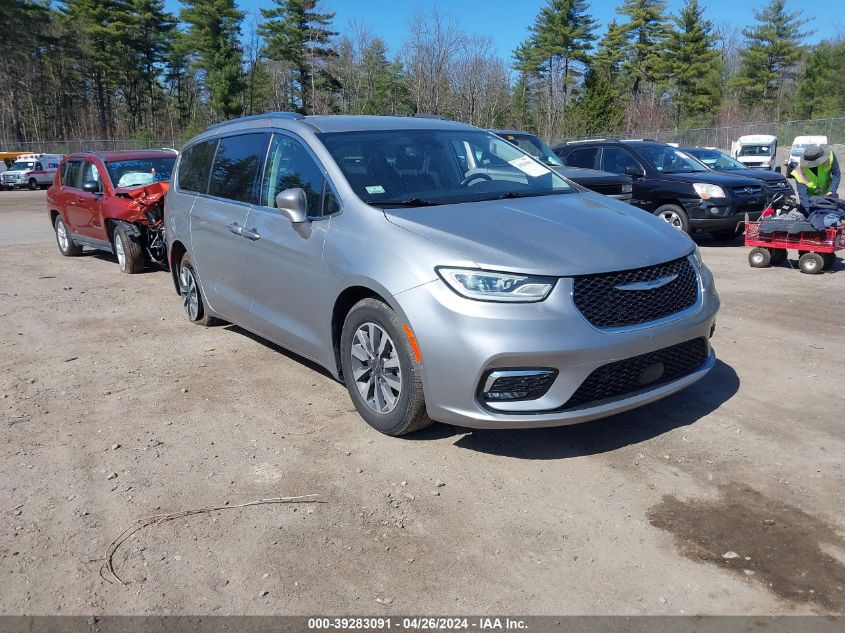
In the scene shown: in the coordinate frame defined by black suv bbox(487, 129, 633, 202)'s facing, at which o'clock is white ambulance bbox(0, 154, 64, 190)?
The white ambulance is roughly at 6 o'clock from the black suv.

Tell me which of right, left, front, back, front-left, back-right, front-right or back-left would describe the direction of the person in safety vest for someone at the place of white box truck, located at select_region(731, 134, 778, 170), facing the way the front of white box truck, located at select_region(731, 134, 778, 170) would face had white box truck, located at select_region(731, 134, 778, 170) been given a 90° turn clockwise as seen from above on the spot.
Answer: left

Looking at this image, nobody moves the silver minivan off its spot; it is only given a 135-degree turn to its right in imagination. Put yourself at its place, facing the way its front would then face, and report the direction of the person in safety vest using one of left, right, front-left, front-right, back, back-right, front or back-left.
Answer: back-right

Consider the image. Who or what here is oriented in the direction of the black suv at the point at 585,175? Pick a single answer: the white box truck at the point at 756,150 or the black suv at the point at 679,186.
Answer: the white box truck

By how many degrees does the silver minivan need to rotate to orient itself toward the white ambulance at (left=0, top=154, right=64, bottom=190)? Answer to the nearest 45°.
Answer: approximately 180°

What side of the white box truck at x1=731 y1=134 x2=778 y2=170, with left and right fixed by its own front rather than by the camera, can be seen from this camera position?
front

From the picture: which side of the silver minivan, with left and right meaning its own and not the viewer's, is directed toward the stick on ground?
right

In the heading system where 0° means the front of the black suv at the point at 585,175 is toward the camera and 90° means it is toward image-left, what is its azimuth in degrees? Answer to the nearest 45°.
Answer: approximately 315°

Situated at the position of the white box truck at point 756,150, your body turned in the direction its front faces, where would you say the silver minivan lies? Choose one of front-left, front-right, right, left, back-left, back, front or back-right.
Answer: front

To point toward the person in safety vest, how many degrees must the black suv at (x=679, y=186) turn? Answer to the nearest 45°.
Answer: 0° — it already faces them

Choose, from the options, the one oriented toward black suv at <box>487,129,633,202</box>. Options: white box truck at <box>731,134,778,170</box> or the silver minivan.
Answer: the white box truck

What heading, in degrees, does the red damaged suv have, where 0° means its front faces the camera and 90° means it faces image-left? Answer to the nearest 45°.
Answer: approximately 315°

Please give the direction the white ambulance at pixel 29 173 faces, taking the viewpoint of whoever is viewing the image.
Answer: facing the viewer and to the left of the viewer

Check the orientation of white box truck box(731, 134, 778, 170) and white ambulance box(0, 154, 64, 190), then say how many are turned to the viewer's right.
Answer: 0

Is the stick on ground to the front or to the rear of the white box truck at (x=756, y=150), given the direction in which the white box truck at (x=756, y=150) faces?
to the front

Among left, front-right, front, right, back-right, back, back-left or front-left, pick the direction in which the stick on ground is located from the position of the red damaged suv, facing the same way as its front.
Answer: front-right

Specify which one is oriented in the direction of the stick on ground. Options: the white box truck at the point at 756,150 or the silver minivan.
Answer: the white box truck
